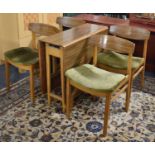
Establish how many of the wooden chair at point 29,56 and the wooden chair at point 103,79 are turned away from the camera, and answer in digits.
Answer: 0

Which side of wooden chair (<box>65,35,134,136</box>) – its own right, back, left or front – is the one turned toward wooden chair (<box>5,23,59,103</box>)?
right

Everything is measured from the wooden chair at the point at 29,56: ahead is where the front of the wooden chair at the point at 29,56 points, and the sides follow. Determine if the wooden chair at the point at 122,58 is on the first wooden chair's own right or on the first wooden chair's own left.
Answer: on the first wooden chair's own left

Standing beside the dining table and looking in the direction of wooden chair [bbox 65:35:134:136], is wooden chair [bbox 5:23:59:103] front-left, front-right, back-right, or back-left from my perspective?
back-right

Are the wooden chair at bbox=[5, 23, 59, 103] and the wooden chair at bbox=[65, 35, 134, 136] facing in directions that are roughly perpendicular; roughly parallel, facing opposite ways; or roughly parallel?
roughly parallel

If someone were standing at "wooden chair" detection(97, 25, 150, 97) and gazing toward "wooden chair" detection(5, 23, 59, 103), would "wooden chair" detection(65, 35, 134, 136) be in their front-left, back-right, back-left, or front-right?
front-left

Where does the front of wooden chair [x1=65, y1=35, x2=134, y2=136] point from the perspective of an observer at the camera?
facing the viewer and to the left of the viewer
